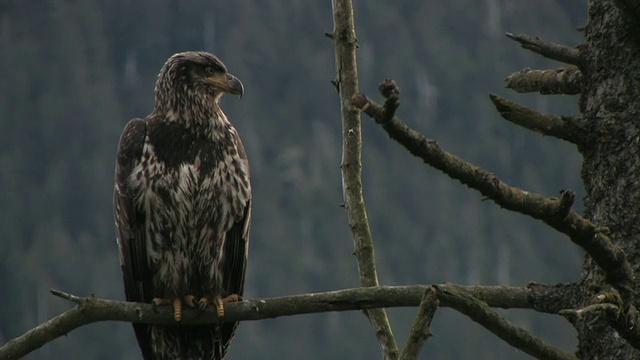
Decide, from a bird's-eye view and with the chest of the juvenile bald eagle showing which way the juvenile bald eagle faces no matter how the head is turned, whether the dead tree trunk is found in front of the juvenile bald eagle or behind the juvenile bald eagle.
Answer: in front

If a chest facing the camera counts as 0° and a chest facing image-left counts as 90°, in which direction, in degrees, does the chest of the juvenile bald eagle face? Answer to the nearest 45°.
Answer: approximately 0°
